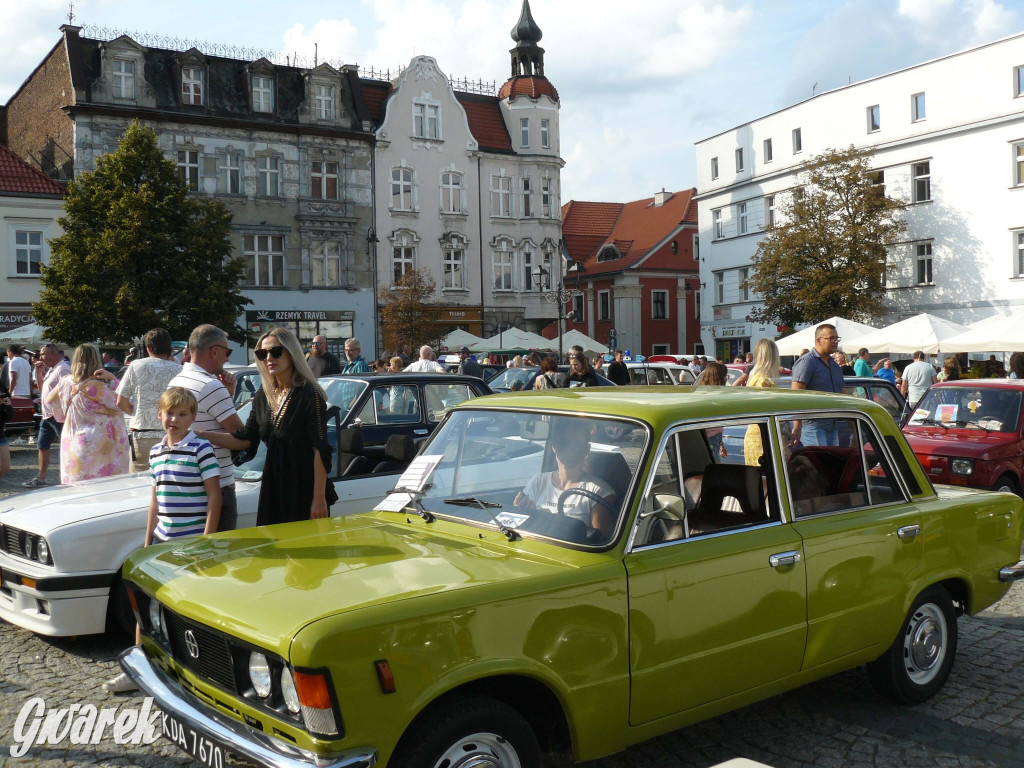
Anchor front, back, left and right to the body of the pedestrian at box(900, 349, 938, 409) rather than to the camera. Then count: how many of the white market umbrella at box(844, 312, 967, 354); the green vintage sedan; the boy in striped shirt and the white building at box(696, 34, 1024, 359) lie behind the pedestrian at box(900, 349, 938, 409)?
2

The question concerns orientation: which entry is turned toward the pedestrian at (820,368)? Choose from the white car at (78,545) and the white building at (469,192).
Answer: the white building

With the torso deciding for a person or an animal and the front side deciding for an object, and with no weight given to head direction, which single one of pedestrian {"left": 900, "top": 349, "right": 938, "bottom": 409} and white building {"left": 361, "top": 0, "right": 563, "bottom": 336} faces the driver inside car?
the white building

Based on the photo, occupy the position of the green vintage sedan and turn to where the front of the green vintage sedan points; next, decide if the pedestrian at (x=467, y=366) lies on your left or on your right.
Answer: on your right

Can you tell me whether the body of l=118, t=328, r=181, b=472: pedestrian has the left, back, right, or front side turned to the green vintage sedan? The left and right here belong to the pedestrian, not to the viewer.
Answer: back

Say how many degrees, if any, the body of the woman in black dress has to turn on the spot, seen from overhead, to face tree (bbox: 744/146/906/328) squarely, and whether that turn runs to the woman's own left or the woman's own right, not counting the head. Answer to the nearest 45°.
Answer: approximately 180°

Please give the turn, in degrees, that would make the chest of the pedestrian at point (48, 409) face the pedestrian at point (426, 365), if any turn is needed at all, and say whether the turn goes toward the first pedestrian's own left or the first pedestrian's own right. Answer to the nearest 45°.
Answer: approximately 180°

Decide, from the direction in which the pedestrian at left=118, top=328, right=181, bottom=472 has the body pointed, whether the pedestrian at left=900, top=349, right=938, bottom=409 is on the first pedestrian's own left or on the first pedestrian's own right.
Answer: on the first pedestrian's own right

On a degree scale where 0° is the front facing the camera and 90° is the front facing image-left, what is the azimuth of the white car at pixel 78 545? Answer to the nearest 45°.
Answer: approximately 45°
